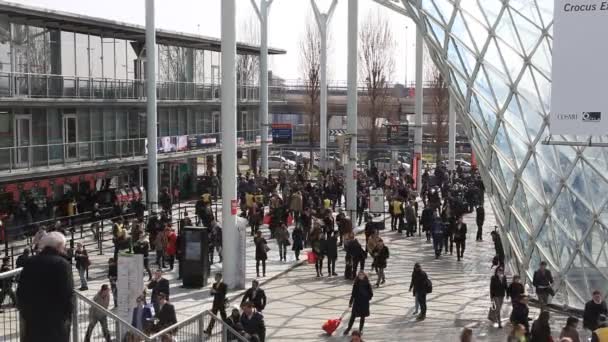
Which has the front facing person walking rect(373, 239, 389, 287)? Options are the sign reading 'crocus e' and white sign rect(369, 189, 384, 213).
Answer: the white sign

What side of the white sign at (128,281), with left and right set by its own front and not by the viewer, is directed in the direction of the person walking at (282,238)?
back

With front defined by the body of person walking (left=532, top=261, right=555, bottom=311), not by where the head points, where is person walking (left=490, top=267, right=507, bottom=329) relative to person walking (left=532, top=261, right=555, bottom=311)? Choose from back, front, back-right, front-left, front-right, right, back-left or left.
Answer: front-right

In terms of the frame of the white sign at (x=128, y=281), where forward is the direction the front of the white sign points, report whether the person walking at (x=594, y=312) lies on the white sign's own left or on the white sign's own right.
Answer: on the white sign's own left

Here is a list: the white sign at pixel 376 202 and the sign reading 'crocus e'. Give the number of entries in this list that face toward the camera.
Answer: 2

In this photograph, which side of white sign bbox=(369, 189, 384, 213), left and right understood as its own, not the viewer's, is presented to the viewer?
front

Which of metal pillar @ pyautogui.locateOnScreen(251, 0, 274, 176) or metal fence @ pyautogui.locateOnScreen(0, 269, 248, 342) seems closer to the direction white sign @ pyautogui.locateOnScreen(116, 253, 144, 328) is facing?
the metal fence

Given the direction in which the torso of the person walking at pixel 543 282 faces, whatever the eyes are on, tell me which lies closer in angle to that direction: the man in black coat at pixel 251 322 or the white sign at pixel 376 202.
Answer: the man in black coat

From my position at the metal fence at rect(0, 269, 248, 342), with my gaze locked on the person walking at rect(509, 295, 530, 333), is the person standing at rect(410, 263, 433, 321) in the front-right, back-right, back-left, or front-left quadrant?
front-left

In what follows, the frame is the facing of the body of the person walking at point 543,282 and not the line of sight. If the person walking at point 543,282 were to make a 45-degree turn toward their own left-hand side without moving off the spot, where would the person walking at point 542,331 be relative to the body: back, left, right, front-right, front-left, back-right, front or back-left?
front-right

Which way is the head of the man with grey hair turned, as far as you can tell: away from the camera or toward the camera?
away from the camera

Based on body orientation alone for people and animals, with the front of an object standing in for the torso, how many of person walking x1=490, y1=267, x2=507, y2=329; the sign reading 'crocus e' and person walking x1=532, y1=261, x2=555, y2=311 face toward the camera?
3
